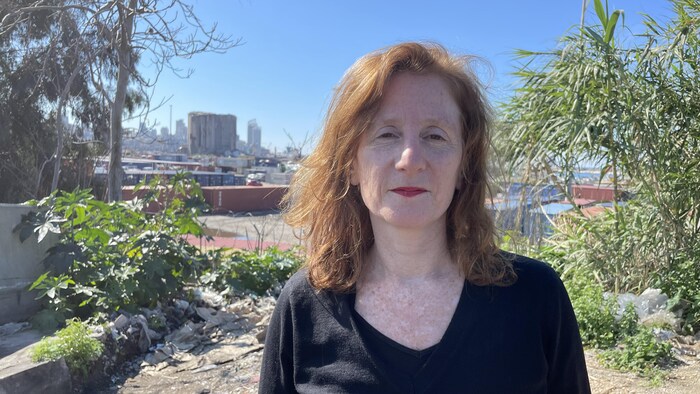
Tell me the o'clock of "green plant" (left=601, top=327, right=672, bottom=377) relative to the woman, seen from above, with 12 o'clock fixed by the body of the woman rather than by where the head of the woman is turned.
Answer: The green plant is roughly at 7 o'clock from the woman.

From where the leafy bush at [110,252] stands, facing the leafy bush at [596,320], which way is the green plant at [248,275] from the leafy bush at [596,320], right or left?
left

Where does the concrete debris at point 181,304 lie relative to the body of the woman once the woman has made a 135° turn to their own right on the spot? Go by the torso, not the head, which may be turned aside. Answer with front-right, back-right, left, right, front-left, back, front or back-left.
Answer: front

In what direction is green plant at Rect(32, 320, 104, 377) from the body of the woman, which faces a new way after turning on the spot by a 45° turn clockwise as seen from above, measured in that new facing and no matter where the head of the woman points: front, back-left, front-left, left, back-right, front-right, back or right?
right

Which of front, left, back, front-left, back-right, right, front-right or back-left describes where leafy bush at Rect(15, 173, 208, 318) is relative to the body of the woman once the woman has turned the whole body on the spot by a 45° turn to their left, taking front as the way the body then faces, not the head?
back

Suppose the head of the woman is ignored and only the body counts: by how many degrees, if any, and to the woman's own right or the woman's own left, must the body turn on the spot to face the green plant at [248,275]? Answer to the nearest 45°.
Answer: approximately 135° to the woman's own right

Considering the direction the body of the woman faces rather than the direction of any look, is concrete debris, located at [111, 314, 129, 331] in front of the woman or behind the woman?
behind

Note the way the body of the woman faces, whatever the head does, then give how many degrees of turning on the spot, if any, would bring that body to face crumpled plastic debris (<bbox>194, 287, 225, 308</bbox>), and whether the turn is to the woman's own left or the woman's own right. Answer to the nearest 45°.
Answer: approximately 135° to the woman's own right

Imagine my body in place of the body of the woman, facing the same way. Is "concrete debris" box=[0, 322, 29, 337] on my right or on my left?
on my right

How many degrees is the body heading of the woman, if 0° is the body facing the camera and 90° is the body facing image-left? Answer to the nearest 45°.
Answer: approximately 0°
